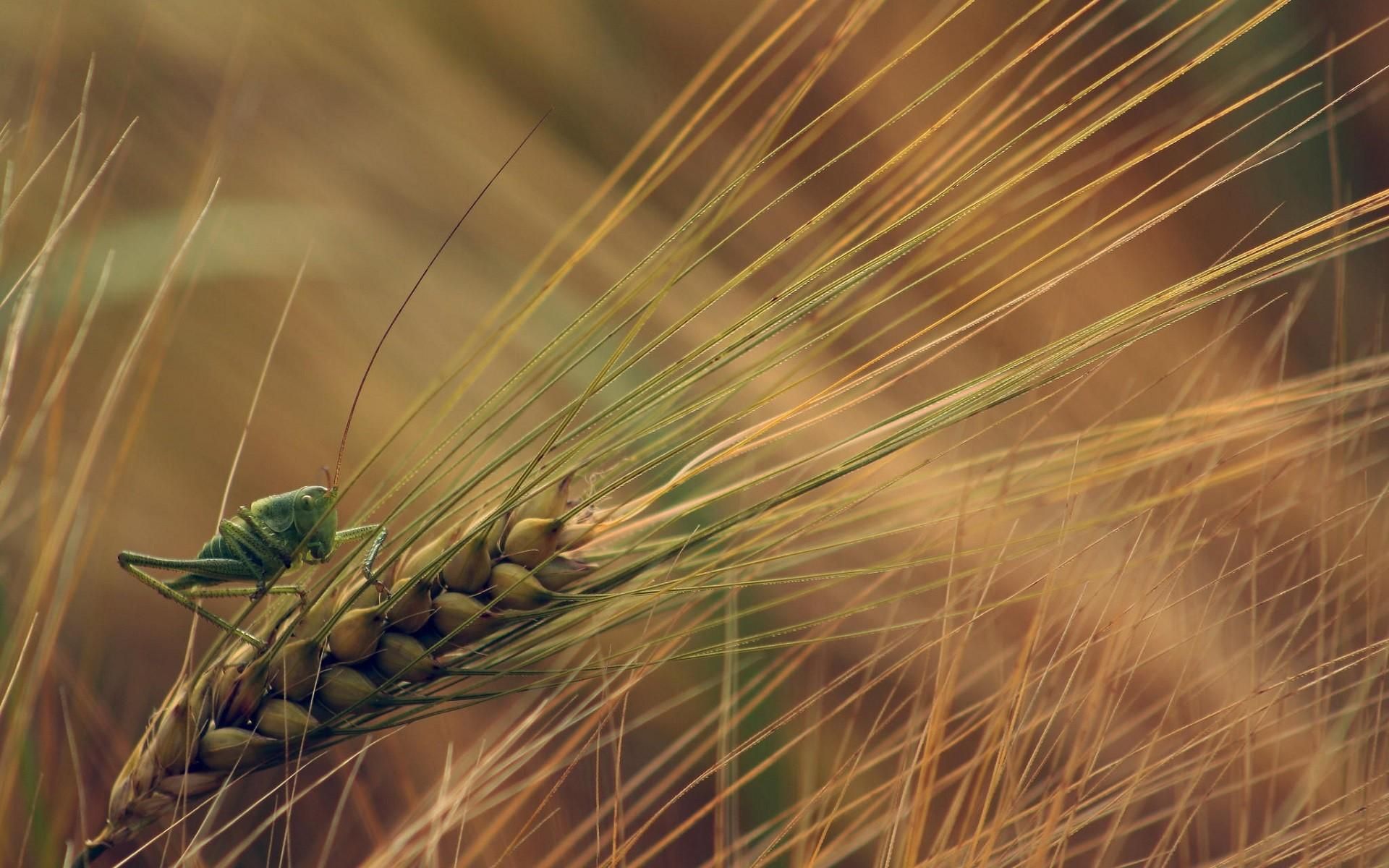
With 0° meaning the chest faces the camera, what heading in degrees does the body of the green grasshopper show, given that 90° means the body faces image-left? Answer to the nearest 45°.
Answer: approximately 270°
